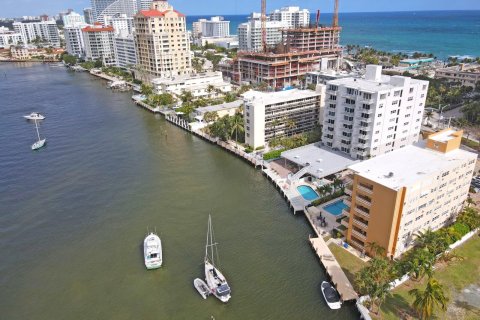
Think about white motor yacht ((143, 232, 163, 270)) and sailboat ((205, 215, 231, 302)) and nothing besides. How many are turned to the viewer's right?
0

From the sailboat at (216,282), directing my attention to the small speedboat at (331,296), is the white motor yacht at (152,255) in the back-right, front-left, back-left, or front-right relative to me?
back-left

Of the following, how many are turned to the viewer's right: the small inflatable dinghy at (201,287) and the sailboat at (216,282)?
0

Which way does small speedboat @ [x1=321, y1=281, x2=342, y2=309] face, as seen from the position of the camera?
facing away from the viewer and to the left of the viewer

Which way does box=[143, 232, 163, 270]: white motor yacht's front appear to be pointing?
away from the camera

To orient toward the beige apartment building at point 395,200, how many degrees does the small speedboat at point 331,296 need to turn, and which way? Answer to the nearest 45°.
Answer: approximately 90° to its right

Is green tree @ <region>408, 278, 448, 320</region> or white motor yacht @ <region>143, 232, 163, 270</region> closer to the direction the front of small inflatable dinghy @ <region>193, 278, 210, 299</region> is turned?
the white motor yacht

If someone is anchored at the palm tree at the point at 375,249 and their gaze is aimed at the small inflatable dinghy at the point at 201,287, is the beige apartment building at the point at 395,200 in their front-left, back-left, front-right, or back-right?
back-right

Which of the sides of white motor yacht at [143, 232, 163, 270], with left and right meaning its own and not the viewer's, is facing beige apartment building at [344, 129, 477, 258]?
right

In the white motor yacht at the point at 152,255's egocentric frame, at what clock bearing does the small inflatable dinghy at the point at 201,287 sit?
the small inflatable dinghy at the point at 201,287 is roughly at 5 o'clock from the white motor yacht at the point at 152,255.

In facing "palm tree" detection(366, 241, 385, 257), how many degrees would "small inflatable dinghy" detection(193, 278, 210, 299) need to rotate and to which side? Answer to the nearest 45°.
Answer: approximately 135° to its right

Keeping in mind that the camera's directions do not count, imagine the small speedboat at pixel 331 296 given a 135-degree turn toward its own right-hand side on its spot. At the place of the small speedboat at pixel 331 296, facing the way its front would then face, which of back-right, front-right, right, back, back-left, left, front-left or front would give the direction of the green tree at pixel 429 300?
front

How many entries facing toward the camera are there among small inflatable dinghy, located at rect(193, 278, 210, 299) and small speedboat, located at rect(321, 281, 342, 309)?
0

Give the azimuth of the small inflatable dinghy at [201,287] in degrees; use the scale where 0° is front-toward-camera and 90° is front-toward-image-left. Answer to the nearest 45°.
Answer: approximately 135°

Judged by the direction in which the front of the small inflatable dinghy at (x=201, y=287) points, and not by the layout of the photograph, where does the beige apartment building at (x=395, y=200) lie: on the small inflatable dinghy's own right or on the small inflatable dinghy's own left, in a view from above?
on the small inflatable dinghy's own right
